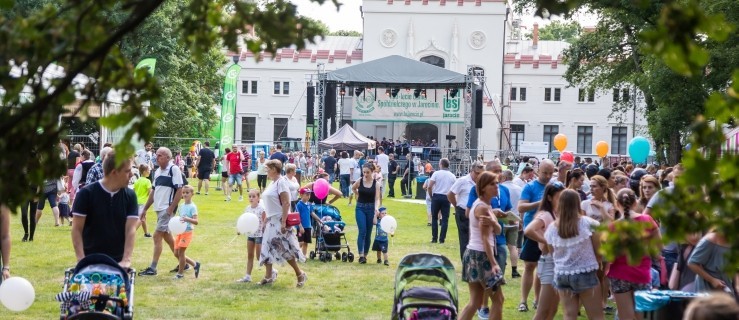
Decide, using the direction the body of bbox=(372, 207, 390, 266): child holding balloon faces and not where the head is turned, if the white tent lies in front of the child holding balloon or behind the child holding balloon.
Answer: behind

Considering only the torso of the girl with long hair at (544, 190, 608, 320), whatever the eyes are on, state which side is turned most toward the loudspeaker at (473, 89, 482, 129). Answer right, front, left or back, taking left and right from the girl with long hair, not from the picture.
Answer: front

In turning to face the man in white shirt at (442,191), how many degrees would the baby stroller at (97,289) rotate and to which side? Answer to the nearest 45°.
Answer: approximately 135° to its left

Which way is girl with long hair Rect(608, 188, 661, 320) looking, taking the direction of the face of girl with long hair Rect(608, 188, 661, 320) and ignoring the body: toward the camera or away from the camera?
away from the camera

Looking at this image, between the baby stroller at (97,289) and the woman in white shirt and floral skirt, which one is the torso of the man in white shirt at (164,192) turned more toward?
the baby stroller

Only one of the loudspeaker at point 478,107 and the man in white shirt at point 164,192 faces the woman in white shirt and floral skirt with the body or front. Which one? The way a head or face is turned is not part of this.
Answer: the loudspeaker

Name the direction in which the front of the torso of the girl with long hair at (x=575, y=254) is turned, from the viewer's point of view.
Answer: away from the camera

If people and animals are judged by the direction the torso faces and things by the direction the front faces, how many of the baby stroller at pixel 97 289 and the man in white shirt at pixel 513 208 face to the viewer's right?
0

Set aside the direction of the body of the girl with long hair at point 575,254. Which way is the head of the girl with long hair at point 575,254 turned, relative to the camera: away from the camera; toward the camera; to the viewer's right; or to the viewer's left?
away from the camera

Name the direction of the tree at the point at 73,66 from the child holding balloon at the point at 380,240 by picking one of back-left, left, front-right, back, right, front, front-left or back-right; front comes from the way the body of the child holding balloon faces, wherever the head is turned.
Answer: front-right

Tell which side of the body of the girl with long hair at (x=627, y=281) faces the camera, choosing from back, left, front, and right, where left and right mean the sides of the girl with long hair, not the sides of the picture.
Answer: back
